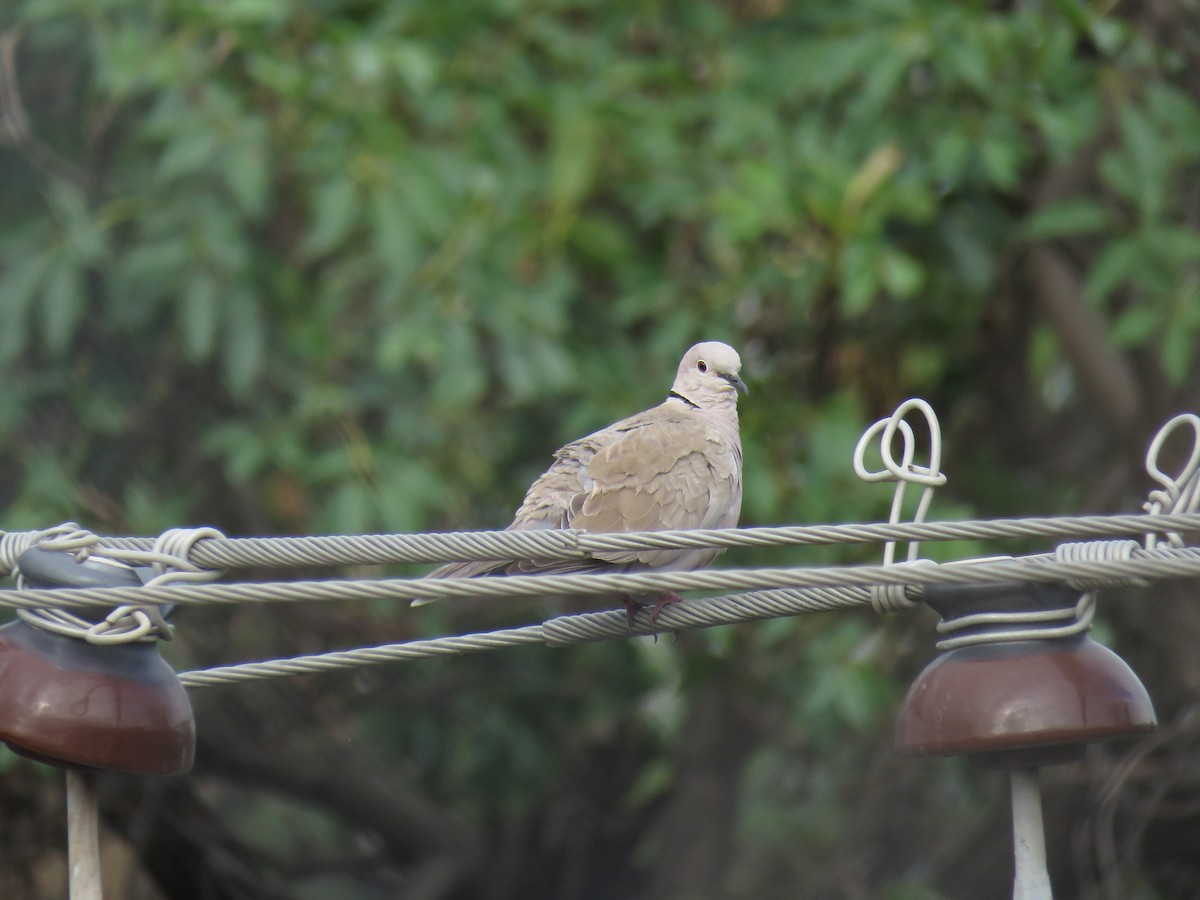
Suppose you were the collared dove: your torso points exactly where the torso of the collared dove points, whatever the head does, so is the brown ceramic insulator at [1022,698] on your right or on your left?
on your right

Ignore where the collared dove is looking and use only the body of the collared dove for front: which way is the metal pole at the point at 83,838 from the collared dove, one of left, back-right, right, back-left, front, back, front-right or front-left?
back-right

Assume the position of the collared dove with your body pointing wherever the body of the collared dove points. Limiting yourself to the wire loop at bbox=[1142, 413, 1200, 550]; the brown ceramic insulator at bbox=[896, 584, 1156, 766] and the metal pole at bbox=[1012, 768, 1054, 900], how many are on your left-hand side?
0

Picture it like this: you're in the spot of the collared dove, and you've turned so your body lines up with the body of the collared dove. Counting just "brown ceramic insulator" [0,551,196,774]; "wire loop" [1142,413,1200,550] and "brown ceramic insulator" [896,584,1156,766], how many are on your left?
0

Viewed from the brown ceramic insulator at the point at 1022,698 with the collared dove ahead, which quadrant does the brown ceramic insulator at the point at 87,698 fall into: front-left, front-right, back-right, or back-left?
front-left

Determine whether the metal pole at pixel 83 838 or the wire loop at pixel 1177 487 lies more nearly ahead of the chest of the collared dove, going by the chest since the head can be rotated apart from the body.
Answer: the wire loop

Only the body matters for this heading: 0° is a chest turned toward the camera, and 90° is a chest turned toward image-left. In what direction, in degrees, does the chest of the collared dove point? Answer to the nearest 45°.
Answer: approximately 270°
